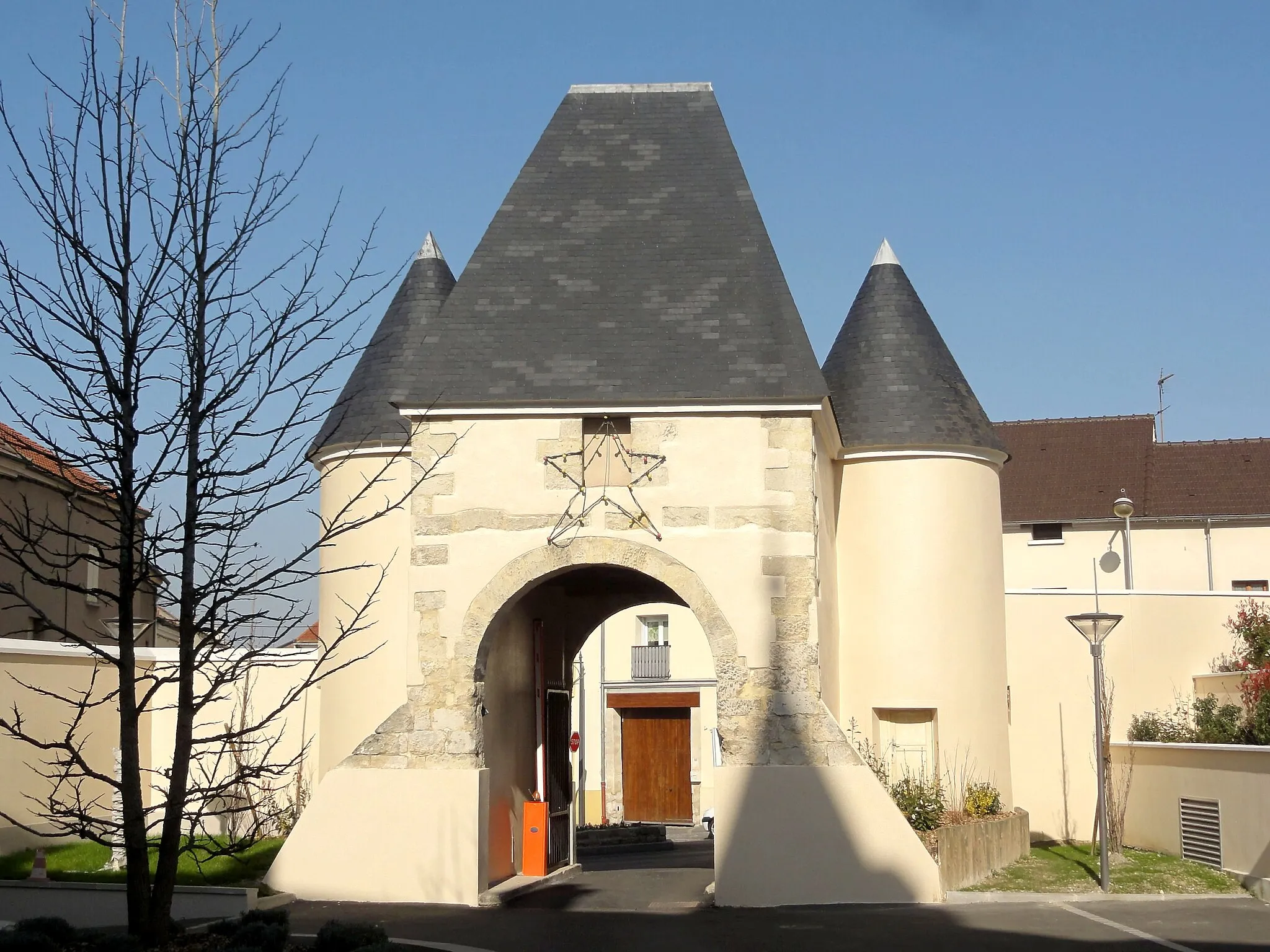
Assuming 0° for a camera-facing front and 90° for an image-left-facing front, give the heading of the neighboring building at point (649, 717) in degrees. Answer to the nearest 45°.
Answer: approximately 0°

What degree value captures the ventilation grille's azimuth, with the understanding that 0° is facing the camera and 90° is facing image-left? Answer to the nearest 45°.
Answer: approximately 45°

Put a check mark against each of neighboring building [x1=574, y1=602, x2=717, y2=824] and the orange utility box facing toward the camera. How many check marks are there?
2

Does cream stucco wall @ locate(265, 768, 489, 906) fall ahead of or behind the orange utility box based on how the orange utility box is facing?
ahead

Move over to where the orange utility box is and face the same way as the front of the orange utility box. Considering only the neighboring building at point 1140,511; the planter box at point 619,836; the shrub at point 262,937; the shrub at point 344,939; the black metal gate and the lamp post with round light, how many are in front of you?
2

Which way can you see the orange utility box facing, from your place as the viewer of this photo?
facing the viewer

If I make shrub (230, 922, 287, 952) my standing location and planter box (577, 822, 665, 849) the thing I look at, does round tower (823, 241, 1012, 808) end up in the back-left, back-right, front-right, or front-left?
front-right

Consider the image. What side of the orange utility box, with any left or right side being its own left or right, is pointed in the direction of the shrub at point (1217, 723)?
left

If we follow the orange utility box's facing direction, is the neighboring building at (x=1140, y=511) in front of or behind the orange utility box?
behind

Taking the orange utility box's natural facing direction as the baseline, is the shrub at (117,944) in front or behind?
in front

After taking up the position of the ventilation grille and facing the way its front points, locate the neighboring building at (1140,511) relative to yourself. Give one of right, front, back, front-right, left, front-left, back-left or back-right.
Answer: back-right

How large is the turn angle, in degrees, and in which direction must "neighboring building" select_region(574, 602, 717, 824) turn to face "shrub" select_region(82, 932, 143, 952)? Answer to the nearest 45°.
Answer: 0° — it already faces it

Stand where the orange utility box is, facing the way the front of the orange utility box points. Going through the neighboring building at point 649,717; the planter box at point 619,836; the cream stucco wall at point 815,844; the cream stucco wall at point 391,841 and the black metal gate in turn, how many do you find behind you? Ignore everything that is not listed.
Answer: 3

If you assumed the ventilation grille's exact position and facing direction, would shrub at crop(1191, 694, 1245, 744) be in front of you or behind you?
behind

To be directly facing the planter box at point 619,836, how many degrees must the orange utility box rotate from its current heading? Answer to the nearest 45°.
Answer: approximately 180°

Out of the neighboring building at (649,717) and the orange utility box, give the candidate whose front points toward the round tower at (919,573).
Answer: the neighboring building

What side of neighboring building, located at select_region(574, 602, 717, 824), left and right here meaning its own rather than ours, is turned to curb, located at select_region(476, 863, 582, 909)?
front
